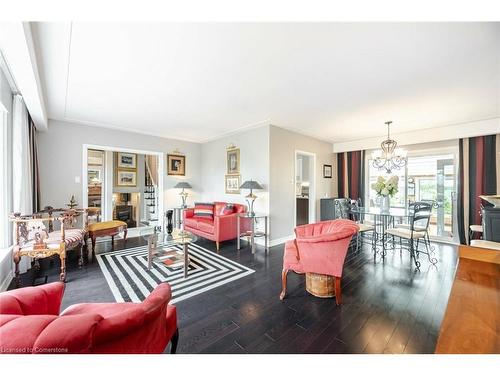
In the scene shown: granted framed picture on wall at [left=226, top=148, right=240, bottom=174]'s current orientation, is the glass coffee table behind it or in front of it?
in front

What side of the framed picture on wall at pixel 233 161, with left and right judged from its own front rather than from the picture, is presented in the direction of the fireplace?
right

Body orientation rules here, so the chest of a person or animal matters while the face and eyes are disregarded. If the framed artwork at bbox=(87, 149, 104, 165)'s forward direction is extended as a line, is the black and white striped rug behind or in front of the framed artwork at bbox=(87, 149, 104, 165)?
in front

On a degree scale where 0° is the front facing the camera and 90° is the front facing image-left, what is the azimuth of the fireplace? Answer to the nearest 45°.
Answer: approximately 0°

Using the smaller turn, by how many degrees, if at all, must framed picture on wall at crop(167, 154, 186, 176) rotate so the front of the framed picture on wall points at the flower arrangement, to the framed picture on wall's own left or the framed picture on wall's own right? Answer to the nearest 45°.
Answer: approximately 45° to the framed picture on wall's own left

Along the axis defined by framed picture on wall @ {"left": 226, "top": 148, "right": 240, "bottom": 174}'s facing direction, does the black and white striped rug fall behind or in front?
in front

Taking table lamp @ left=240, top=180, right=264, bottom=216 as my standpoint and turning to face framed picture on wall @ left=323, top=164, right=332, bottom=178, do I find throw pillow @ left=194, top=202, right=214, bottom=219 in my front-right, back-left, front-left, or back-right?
back-left

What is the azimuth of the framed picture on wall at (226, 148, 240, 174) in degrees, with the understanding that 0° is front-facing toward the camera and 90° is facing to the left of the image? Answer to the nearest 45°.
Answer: approximately 45°

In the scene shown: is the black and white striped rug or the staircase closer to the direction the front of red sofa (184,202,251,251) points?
the black and white striped rug

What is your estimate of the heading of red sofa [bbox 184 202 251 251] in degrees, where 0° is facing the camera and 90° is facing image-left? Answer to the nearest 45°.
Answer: approximately 45°

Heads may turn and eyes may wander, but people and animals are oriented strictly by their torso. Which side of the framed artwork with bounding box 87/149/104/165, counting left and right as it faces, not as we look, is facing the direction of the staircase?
left

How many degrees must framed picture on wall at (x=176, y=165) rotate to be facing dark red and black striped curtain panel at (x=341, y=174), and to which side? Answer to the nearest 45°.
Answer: approximately 90° to its left

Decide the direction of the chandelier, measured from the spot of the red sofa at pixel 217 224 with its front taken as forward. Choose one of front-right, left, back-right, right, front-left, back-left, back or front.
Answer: back-left

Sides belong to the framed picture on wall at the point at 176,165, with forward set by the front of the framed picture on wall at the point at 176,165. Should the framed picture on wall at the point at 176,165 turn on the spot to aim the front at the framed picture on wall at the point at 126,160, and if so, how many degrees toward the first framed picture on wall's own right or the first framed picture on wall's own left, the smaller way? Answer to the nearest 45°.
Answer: approximately 135° to the first framed picture on wall's own right

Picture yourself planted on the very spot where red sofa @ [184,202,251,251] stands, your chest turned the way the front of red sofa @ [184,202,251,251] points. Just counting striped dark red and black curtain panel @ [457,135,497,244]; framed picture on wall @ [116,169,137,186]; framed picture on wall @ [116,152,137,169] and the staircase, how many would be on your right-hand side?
3
